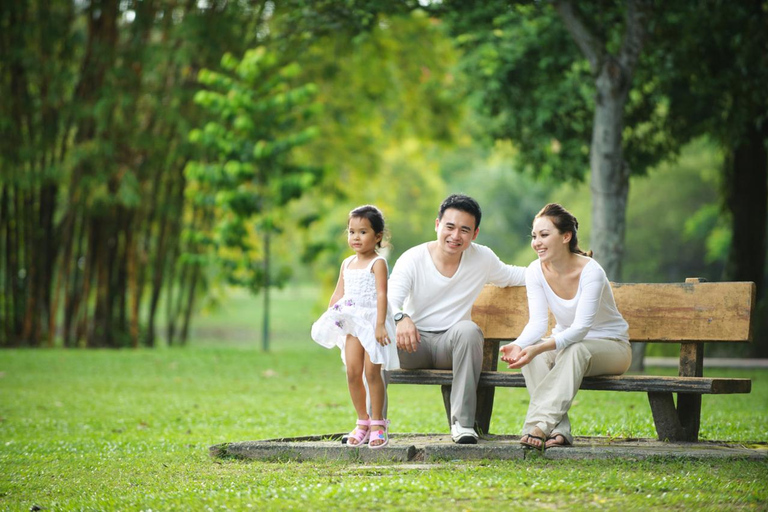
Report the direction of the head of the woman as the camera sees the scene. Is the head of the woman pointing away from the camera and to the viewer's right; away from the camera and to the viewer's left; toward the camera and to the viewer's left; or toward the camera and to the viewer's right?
toward the camera and to the viewer's left

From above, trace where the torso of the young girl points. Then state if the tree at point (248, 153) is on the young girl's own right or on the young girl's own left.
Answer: on the young girl's own right

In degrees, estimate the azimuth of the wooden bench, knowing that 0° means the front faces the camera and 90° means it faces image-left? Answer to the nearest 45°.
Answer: approximately 45°

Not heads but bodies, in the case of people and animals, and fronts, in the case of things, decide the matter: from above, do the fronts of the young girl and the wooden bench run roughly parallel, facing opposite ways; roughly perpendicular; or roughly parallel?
roughly parallel

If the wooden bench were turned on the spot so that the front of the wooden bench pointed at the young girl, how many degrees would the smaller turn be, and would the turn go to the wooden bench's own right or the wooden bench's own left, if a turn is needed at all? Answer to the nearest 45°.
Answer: approximately 45° to the wooden bench's own right

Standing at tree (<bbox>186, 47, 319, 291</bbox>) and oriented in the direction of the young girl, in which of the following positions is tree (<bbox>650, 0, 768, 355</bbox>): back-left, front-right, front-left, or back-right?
front-left

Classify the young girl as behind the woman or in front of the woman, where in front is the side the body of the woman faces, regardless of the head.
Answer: in front

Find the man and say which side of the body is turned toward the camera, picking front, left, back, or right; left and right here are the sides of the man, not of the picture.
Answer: front

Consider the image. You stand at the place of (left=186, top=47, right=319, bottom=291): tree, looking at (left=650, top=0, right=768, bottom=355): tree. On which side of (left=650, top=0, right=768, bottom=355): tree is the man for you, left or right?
right

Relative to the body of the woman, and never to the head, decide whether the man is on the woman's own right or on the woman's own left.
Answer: on the woman's own right

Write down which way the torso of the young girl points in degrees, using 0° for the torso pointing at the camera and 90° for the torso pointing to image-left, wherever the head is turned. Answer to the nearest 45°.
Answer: approximately 45°

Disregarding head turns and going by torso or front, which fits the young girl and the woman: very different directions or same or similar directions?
same or similar directions
